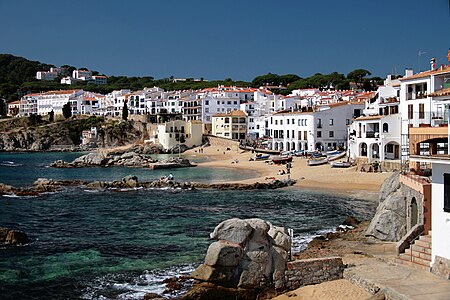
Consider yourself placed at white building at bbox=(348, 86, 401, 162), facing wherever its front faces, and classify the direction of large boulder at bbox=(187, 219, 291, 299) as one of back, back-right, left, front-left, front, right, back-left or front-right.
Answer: front-left

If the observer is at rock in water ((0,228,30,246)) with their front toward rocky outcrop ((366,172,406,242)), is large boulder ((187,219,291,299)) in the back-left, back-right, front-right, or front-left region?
front-right

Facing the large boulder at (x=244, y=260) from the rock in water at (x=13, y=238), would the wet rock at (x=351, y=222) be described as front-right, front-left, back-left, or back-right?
front-left

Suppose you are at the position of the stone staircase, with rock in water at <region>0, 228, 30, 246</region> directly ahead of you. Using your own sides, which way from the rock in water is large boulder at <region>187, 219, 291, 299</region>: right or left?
left

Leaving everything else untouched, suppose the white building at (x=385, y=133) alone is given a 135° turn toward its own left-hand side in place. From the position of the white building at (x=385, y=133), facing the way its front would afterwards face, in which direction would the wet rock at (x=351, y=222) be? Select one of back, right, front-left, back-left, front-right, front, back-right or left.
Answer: right

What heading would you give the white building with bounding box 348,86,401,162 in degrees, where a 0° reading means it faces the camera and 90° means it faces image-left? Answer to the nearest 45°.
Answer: approximately 45°

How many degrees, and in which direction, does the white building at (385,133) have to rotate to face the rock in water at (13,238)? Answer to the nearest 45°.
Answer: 0° — it already faces it

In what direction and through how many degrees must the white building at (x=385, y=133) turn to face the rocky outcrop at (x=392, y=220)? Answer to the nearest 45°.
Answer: approximately 45° to its left

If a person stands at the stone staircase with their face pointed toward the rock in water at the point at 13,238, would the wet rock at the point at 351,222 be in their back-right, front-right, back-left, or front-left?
front-right
